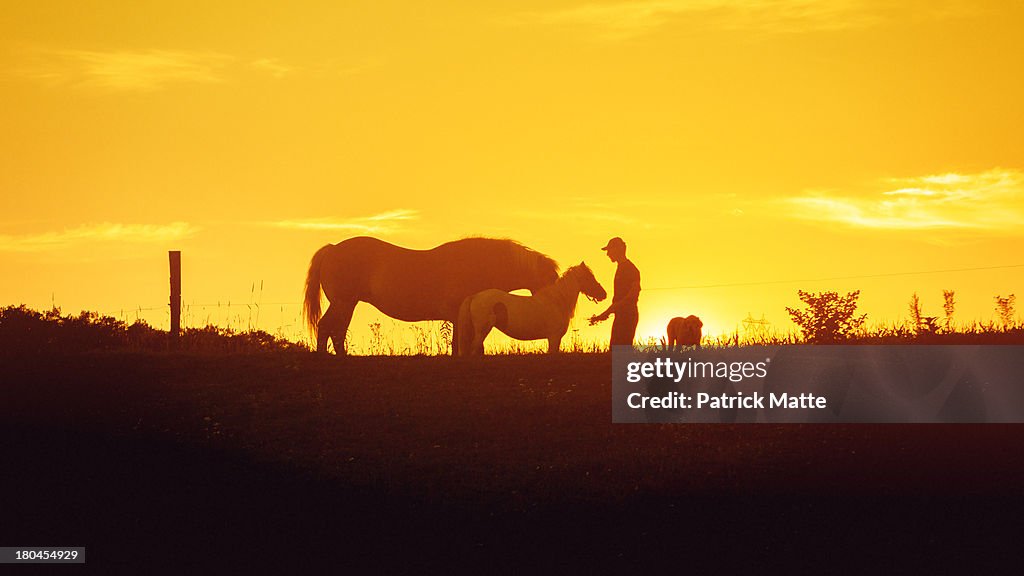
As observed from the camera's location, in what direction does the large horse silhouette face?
facing to the right of the viewer

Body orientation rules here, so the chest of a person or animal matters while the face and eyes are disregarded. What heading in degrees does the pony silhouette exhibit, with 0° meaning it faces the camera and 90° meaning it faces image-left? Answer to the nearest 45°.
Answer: approximately 270°

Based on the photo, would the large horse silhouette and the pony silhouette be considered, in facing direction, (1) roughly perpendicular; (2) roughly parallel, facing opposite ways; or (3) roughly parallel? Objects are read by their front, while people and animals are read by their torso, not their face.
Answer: roughly parallel

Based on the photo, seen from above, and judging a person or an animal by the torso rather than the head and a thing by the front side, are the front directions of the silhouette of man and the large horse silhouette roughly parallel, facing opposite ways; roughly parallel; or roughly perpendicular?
roughly parallel, facing opposite ways

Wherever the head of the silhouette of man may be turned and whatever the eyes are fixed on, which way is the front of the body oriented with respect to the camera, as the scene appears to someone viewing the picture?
to the viewer's left

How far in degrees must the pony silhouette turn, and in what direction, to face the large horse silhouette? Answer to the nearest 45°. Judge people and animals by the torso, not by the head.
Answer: approximately 135° to its left

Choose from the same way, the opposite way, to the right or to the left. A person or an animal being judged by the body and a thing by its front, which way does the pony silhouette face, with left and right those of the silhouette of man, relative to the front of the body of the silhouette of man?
the opposite way

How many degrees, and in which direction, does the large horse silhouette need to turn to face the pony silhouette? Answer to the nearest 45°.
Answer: approximately 45° to its right

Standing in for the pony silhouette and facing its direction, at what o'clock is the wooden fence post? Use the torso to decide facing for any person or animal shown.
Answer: The wooden fence post is roughly at 7 o'clock from the pony silhouette.

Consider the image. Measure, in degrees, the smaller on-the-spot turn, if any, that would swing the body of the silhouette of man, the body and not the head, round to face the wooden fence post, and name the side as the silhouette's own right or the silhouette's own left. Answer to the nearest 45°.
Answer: approximately 45° to the silhouette's own right

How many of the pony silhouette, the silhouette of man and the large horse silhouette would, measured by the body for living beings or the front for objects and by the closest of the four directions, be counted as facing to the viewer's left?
1

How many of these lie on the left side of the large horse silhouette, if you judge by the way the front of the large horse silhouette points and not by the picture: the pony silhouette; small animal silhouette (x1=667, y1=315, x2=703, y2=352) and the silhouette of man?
0

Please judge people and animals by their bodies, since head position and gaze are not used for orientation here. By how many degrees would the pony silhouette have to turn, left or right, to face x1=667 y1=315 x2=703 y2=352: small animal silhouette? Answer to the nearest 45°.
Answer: approximately 45° to its right
